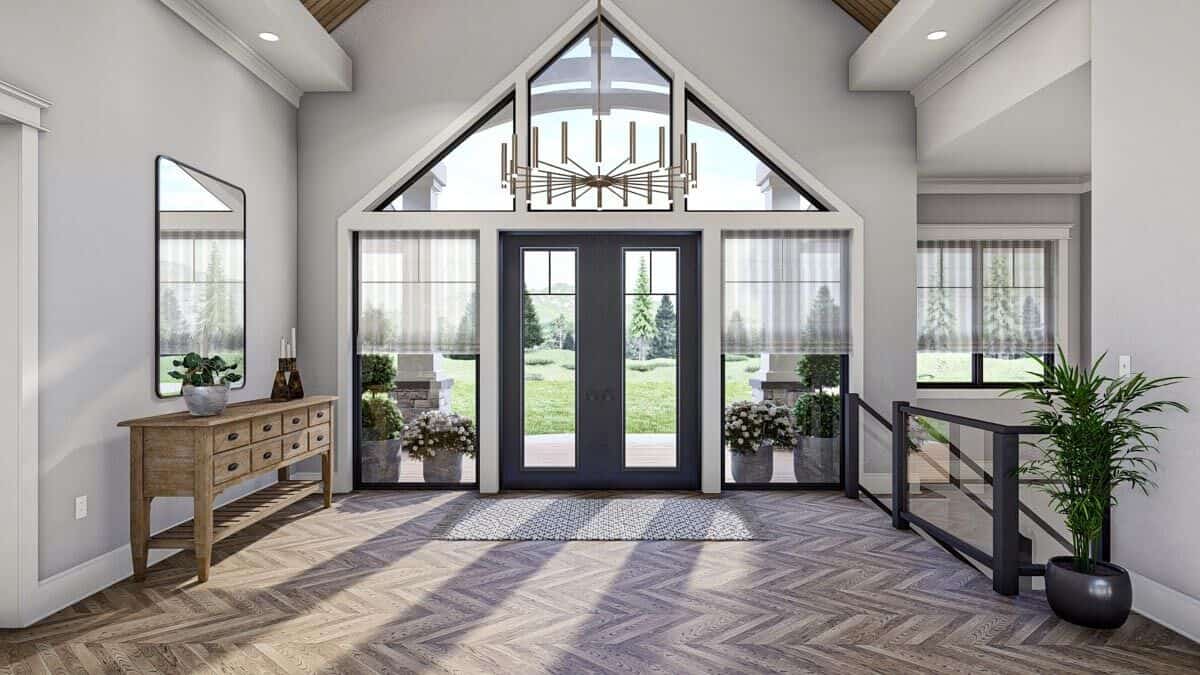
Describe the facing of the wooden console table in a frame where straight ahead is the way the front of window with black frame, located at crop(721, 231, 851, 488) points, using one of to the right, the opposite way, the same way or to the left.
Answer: to the left

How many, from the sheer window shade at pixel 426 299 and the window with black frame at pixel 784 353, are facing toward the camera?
2

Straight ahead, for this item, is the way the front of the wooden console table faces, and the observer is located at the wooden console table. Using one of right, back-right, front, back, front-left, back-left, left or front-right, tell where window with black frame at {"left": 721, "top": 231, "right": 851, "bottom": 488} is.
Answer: front-left

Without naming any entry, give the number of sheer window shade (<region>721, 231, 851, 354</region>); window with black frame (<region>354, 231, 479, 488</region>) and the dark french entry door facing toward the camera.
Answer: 3

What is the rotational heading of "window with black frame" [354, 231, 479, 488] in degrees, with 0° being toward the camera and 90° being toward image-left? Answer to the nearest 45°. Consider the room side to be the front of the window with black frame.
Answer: approximately 0°

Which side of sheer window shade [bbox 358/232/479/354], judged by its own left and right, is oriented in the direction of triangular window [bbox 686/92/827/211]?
left

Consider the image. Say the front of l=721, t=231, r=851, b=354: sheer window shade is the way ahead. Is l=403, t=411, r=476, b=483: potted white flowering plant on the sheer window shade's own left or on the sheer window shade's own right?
on the sheer window shade's own right

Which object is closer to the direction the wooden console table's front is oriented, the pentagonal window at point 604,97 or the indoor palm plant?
the indoor palm plant

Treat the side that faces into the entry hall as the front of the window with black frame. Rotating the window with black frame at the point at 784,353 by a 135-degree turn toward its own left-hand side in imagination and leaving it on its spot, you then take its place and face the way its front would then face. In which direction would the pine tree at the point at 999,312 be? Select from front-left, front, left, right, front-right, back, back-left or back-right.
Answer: front

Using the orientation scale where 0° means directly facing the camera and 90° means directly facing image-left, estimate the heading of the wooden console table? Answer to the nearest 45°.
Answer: approximately 315°

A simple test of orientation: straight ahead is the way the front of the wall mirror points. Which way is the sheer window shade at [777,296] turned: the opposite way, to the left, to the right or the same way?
to the right
